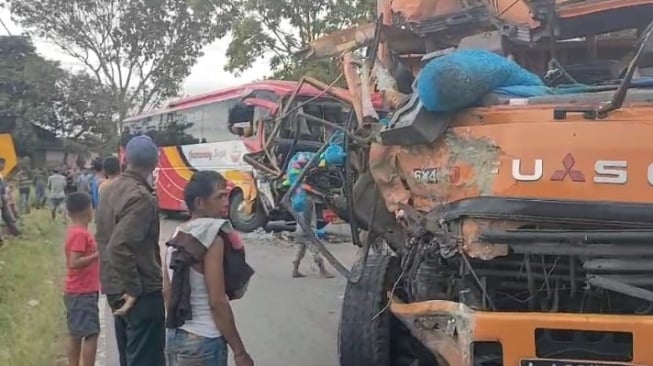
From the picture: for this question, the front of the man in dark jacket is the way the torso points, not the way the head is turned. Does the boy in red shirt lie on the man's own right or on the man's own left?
on the man's own left

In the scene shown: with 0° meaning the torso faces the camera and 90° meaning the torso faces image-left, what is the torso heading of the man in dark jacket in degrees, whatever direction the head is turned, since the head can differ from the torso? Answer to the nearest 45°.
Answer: approximately 225°

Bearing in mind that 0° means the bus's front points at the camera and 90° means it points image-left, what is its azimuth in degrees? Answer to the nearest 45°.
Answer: approximately 315°

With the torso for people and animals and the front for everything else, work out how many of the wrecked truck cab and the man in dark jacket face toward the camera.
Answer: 1

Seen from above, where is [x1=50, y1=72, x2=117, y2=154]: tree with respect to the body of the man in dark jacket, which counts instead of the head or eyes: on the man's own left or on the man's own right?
on the man's own left

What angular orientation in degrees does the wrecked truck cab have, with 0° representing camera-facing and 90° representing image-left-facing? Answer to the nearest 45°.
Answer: approximately 0°

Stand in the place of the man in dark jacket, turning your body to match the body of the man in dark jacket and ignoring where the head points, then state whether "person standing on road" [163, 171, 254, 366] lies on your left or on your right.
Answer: on your right
